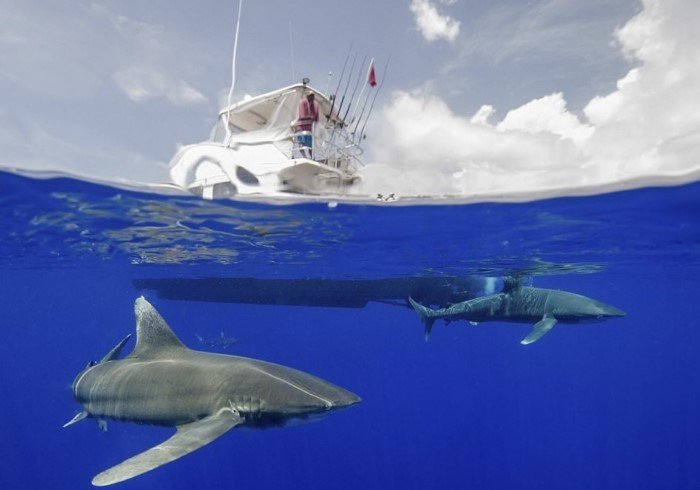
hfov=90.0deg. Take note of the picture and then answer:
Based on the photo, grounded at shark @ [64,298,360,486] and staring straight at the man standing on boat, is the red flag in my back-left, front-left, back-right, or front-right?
front-right

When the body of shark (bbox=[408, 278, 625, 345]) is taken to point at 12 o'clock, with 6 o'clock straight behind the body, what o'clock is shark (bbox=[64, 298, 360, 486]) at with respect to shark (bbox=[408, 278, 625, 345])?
shark (bbox=[64, 298, 360, 486]) is roughly at 4 o'clock from shark (bbox=[408, 278, 625, 345]).

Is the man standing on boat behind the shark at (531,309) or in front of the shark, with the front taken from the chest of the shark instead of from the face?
behind

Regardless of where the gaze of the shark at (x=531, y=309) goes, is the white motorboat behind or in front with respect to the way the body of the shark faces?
behind

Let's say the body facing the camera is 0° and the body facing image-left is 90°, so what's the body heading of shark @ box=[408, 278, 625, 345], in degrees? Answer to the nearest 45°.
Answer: approximately 270°
